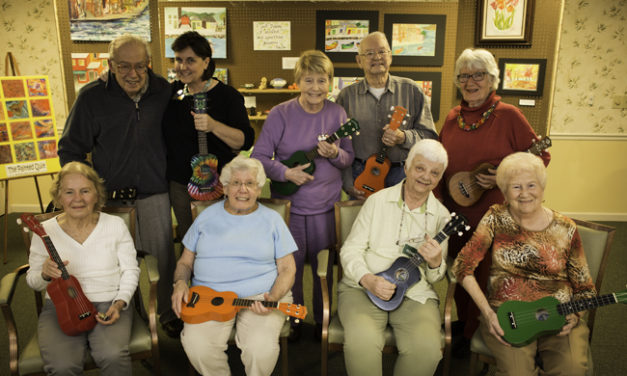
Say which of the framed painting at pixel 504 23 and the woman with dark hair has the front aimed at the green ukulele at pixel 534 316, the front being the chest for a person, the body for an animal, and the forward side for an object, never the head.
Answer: the framed painting

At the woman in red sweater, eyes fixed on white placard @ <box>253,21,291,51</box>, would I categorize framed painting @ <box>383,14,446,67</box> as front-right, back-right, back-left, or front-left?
front-right

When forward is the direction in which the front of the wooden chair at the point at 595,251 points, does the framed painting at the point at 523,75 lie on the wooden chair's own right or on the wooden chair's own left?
on the wooden chair's own right

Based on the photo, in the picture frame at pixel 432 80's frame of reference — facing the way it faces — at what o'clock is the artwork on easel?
The artwork on easel is roughly at 2 o'clock from the picture frame.

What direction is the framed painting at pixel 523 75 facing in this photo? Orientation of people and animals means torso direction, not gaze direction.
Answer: toward the camera

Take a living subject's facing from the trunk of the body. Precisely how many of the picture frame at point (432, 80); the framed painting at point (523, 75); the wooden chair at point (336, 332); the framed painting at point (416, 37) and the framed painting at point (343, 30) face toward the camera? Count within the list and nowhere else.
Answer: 5

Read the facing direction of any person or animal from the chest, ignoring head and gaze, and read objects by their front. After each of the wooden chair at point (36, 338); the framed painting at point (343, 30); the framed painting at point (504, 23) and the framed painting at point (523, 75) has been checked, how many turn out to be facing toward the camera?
4

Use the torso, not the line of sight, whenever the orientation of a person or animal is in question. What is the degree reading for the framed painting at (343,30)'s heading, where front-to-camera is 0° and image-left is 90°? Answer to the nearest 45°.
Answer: approximately 0°

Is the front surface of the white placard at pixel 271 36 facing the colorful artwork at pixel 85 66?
no

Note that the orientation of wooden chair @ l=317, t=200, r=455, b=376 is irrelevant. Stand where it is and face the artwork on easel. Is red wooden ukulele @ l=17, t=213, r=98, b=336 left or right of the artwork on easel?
left

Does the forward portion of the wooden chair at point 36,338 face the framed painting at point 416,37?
no

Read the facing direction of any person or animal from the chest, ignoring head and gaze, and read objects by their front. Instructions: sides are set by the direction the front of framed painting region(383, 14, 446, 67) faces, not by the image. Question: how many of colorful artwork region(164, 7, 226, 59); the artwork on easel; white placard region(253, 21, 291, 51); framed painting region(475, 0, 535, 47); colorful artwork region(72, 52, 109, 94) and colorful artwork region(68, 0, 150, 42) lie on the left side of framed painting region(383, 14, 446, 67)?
1

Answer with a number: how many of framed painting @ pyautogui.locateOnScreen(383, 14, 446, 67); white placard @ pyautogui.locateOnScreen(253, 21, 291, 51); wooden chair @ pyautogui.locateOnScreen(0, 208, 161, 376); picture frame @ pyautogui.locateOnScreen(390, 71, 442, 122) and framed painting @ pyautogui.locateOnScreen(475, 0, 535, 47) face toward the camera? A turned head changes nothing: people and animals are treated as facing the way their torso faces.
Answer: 5

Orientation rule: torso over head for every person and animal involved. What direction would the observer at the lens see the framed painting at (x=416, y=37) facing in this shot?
facing the viewer

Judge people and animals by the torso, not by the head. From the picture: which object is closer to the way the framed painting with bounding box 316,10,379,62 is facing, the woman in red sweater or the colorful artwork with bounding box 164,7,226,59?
the woman in red sweater

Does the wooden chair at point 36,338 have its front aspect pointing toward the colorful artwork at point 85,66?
no

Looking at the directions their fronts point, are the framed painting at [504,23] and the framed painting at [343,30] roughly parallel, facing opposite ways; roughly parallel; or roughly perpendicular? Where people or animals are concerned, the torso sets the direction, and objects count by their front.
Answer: roughly parallel

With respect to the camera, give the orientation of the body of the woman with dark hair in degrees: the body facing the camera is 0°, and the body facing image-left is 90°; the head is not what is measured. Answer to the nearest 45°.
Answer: approximately 45°

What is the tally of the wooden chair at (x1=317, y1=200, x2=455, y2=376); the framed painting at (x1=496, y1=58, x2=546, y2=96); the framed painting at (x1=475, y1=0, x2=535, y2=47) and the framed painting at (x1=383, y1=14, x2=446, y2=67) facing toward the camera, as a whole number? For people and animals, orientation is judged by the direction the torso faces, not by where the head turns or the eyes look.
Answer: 4
